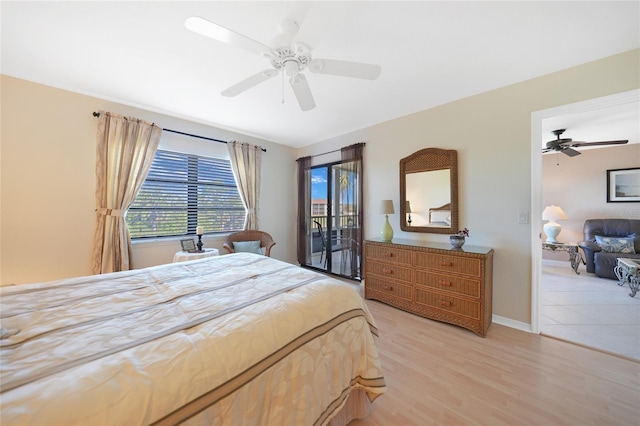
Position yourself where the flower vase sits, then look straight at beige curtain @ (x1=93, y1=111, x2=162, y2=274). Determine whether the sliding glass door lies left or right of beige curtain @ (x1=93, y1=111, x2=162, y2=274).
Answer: right

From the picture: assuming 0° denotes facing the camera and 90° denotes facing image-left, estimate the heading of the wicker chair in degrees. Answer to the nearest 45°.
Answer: approximately 0°

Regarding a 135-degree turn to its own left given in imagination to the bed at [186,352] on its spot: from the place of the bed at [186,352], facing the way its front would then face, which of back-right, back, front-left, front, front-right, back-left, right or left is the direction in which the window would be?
right

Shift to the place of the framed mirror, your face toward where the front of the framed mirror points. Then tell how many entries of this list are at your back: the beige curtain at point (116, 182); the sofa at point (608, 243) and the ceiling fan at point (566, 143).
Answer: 2

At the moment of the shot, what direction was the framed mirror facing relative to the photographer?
facing the viewer and to the left of the viewer

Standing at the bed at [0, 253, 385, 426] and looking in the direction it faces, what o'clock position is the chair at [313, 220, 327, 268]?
The chair is roughly at 12 o'clock from the bed.

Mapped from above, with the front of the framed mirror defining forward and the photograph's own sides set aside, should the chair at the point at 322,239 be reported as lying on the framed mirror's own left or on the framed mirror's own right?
on the framed mirror's own right

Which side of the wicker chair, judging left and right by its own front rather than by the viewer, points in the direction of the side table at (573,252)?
left

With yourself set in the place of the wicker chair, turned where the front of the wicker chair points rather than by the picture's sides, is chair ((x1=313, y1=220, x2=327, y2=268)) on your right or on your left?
on your left

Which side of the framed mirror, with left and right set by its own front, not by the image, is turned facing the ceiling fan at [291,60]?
front

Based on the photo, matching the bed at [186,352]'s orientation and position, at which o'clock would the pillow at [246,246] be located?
The pillow is roughly at 11 o'clock from the bed.

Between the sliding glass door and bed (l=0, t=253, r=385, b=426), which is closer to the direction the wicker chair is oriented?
the bed

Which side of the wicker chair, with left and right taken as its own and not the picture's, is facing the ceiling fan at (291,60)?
front

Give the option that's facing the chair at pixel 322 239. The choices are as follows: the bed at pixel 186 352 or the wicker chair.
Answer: the bed

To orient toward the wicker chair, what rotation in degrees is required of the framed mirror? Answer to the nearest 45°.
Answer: approximately 45° to its right

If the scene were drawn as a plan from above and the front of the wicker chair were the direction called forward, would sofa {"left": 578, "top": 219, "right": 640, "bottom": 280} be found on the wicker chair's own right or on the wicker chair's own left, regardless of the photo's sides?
on the wicker chair's own left

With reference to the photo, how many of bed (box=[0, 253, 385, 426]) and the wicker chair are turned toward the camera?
1

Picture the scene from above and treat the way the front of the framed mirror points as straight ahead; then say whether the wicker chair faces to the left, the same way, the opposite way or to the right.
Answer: to the left

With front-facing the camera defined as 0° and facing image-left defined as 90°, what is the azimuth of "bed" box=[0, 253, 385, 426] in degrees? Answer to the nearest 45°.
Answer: approximately 225°

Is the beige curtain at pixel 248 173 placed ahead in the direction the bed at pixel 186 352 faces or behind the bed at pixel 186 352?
ahead

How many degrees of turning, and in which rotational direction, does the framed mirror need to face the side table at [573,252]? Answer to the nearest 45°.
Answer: approximately 180°
